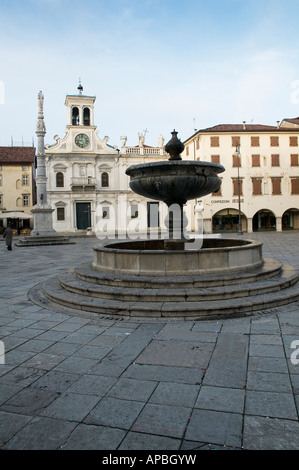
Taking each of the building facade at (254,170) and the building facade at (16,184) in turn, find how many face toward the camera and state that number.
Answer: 2

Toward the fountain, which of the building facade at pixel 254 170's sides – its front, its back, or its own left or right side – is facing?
front

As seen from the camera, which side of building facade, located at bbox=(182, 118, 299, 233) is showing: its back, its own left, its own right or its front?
front

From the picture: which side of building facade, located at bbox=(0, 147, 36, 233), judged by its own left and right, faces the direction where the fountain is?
front

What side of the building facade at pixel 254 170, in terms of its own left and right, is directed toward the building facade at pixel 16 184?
right

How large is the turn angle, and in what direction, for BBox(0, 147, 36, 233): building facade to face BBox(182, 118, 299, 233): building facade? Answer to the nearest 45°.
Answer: approximately 45° to its left

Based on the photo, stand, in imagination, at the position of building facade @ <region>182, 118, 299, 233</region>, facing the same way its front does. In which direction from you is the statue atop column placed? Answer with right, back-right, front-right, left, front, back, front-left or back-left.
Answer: front-right
